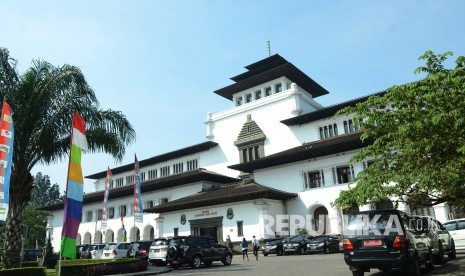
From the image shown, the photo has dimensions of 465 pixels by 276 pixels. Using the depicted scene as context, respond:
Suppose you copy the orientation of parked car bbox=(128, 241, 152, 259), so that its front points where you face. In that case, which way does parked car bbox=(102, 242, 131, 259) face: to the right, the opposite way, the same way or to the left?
the same way

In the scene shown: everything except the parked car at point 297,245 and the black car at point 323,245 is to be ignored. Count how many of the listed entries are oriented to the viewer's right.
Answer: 0

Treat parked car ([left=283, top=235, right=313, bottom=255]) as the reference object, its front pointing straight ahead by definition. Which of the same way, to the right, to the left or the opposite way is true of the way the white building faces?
the same way

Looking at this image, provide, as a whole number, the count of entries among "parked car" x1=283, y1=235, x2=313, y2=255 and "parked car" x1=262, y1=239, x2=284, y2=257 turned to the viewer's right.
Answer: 0

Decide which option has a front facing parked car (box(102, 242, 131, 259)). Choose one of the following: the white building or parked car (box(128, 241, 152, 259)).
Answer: the white building

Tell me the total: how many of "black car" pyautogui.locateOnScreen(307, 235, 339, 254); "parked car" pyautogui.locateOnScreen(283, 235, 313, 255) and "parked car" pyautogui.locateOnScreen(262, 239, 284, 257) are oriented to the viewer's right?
0

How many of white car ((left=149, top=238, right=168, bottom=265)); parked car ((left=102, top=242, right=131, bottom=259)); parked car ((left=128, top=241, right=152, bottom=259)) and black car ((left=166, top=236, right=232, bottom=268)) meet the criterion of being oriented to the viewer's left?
0
